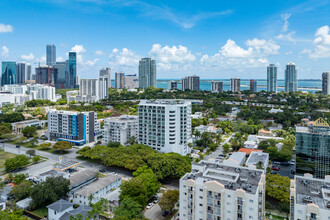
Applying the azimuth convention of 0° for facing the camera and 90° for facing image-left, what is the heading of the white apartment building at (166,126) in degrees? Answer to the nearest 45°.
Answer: approximately 45°

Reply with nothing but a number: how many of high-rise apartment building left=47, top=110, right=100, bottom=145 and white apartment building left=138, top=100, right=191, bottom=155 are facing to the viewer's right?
0

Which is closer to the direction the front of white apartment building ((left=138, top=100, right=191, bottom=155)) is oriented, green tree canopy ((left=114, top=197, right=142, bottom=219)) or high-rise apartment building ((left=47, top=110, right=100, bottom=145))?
the green tree canopy

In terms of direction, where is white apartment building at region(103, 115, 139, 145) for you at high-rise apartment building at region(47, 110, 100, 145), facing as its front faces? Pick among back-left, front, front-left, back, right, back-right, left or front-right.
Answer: left

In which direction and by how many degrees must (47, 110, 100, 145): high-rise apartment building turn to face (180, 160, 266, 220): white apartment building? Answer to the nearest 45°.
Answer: approximately 45° to its left

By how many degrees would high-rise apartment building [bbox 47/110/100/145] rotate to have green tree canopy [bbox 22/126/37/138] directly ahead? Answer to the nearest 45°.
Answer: approximately 90° to its right

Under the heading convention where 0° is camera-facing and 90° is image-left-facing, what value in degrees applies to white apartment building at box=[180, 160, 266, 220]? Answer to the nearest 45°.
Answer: approximately 0°

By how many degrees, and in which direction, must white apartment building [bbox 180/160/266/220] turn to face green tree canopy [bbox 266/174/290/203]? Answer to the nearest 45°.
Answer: approximately 135° to its left

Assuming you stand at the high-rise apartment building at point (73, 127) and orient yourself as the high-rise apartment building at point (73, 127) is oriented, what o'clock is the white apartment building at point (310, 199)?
The white apartment building is roughly at 10 o'clock from the high-rise apartment building.

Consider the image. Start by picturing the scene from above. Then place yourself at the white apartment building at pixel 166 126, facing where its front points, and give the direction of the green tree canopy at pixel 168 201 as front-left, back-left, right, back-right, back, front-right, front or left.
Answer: front-left
